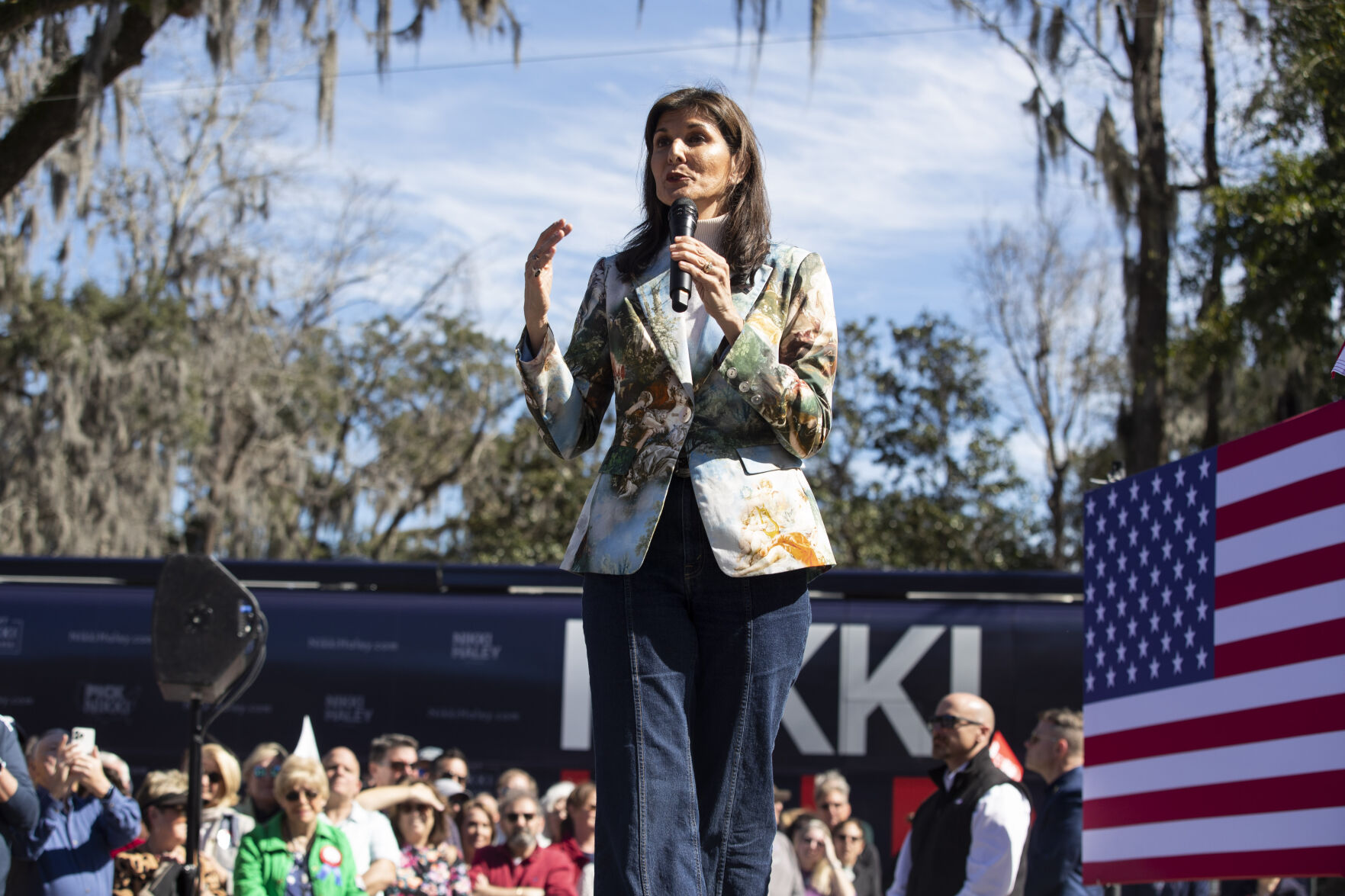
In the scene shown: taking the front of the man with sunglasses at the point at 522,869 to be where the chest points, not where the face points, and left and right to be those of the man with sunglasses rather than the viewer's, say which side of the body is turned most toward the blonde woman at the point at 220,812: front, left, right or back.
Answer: right

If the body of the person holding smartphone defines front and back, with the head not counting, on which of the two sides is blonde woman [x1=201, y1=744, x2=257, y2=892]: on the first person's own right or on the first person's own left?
on the first person's own left

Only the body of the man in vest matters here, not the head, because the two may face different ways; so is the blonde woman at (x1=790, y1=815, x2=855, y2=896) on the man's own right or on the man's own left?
on the man's own right

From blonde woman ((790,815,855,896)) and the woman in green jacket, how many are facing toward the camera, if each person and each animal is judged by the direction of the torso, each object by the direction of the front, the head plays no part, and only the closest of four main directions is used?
2

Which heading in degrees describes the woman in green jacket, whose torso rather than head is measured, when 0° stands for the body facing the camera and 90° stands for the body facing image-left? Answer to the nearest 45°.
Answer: approximately 0°

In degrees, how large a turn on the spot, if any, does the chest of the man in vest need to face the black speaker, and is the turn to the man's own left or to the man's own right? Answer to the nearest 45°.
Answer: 0° — they already face it

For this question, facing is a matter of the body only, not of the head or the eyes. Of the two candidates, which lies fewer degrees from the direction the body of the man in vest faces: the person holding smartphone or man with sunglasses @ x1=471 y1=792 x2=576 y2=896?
the person holding smartphone
